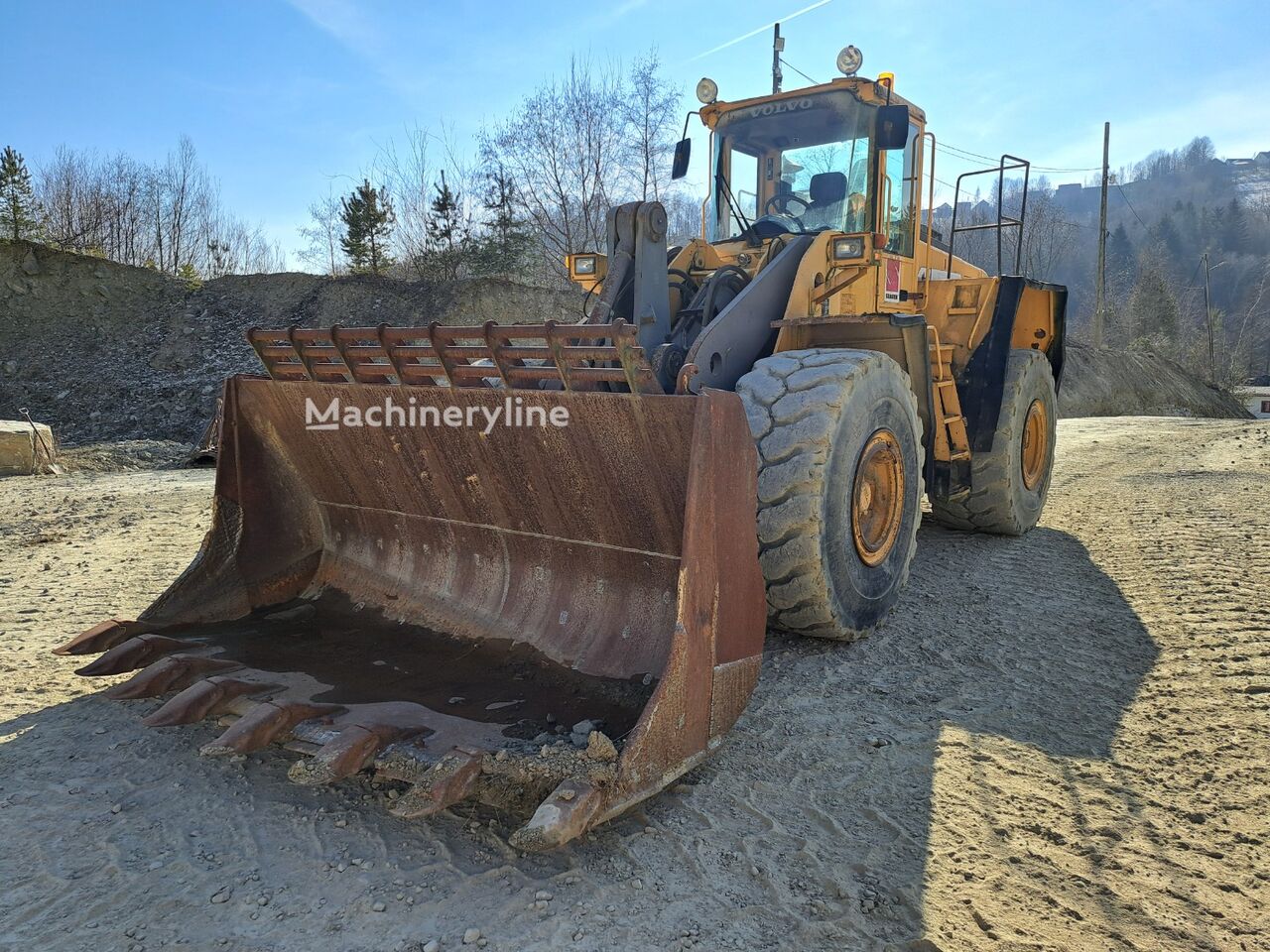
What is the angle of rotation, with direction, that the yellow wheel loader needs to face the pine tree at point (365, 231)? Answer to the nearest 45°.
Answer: approximately 135° to its right

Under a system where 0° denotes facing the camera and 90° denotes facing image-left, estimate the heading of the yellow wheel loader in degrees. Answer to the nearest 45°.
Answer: approximately 45°

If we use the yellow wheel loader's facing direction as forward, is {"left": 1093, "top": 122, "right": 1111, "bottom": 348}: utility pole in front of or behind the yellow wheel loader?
behind

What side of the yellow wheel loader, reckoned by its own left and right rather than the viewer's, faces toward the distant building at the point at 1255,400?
back

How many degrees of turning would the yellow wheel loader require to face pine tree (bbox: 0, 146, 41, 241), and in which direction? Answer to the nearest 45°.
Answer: approximately 90° to its right

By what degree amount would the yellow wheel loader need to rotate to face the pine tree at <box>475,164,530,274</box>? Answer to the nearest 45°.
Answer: approximately 135° to its right
